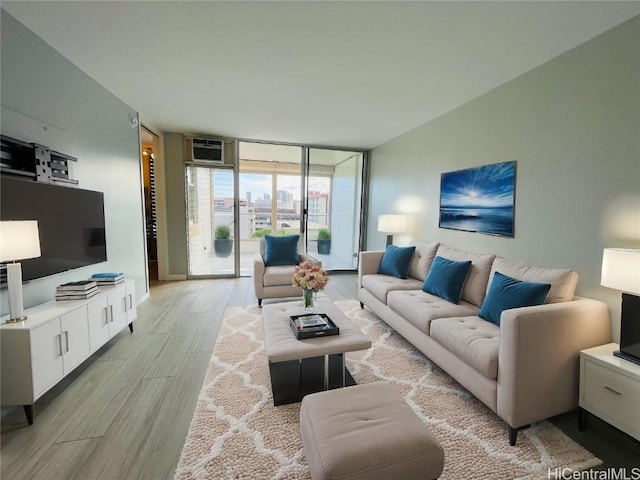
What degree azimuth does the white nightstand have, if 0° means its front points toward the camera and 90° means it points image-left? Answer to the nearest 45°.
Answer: approximately 45°

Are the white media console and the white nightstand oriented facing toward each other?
yes

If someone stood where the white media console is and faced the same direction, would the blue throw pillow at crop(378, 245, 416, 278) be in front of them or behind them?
in front

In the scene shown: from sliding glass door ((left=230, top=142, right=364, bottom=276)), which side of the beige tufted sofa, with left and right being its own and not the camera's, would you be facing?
right

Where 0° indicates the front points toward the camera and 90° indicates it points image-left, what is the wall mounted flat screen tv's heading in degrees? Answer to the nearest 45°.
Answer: approximately 315°

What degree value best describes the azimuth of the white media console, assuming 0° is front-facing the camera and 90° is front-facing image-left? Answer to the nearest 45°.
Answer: approximately 315°

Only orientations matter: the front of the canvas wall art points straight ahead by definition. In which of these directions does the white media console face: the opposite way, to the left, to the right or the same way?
the opposite way

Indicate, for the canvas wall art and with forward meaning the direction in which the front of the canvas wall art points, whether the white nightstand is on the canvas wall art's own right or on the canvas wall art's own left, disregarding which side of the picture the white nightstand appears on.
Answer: on the canvas wall art's own left
